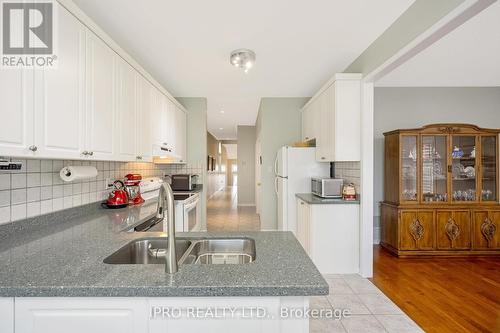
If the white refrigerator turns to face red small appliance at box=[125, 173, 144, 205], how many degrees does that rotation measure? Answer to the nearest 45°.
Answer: approximately 45° to its left

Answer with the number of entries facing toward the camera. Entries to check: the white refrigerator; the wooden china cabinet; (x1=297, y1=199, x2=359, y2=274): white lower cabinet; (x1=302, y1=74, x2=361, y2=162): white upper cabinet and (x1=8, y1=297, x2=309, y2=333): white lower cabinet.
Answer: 2

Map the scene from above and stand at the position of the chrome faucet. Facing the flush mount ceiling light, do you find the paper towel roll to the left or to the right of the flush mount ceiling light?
left

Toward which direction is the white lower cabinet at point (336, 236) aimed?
to the viewer's left

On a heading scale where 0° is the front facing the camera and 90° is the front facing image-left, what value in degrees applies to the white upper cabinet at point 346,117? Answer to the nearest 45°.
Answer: approximately 90°

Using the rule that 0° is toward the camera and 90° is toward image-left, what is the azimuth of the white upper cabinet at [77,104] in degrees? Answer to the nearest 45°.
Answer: approximately 315°

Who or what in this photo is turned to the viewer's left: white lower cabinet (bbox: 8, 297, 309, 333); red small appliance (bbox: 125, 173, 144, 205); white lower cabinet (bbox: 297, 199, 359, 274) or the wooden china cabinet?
white lower cabinet (bbox: 297, 199, 359, 274)

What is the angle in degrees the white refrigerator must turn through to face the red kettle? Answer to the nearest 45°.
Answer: approximately 45° to its left

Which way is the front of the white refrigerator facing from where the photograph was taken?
facing to the left of the viewer

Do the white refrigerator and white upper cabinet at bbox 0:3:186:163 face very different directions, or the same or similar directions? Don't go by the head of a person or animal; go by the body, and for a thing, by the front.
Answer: very different directions

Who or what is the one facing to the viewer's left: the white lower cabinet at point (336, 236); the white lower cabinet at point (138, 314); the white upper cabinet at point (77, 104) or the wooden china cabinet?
the white lower cabinet at point (336, 236)
